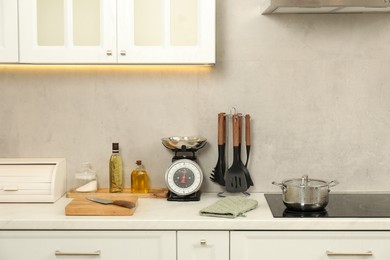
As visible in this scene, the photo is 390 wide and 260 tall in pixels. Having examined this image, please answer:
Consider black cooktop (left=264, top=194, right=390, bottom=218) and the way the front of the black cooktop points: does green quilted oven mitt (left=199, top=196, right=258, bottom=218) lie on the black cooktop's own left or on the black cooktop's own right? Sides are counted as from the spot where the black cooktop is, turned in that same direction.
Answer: on the black cooktop's own right

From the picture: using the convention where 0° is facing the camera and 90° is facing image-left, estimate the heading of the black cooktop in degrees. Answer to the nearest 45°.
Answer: approximately 0°

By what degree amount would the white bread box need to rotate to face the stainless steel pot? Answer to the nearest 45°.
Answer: approximately 45° to its left

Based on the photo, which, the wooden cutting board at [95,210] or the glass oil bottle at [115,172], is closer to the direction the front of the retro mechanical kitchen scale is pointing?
the wooden cutting board

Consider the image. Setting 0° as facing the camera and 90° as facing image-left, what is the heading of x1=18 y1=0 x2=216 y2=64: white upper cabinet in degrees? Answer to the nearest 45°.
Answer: approximately 0°

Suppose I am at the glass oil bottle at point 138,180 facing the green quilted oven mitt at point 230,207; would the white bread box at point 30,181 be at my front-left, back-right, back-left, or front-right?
back-right
